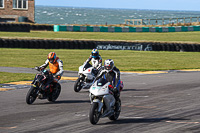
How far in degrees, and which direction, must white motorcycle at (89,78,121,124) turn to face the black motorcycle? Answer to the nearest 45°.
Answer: approximately 90° to its right

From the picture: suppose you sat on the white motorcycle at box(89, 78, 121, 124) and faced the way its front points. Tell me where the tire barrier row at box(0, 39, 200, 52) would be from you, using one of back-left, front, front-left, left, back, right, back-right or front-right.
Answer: back-right

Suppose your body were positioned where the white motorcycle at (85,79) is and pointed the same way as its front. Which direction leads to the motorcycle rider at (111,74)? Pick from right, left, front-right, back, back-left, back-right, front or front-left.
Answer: front-left

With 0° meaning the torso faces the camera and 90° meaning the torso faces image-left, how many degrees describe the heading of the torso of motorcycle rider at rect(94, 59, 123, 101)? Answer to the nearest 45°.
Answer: approximately 45°

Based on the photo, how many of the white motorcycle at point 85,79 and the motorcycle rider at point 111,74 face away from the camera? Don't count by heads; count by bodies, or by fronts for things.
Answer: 0

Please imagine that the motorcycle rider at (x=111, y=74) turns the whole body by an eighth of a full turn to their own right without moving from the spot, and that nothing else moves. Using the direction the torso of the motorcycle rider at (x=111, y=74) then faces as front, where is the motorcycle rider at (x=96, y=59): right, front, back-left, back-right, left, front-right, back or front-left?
right

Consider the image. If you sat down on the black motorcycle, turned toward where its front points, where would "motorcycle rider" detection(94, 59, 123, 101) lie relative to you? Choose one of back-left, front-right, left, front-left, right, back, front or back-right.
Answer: left

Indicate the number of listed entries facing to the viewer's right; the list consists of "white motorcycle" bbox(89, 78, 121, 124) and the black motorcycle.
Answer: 0

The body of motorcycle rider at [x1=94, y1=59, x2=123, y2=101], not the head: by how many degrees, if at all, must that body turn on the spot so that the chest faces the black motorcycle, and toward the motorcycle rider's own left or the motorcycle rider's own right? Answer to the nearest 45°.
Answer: approximately 90° to the motorcycle rider's own right

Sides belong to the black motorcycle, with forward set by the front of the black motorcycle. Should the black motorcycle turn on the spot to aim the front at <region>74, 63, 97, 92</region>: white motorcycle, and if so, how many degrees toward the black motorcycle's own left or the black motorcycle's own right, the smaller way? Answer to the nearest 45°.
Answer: approximately 180°
